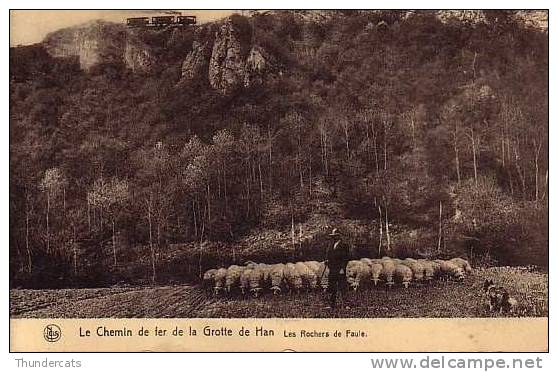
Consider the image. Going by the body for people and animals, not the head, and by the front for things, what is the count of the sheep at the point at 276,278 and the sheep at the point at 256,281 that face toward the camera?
2

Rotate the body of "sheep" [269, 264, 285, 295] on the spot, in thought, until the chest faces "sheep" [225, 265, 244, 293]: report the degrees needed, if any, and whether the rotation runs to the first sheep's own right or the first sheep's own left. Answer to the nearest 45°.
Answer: approximately 90° to the first sheep's own right

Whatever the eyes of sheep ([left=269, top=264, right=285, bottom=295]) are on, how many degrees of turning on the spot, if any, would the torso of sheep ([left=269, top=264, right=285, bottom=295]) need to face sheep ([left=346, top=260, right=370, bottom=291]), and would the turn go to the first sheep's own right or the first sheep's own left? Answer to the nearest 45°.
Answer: approximately 90° to the first sheep's own left

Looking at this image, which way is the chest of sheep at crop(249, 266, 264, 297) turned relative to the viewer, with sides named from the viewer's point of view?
facing the viewer

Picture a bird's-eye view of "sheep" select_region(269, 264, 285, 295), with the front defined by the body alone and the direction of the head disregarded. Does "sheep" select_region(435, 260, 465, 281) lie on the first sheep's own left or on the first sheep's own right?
on the first sheep's own left

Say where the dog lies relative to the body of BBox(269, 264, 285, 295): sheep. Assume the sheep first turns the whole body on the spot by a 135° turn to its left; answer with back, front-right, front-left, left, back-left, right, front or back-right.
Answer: front-right

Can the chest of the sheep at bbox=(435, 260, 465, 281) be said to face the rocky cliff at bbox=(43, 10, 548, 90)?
no

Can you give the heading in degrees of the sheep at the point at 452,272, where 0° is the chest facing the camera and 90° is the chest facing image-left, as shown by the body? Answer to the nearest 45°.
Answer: approximately 315°

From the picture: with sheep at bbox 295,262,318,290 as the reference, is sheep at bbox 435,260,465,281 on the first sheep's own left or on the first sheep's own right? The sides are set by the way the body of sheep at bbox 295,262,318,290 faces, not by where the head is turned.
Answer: on the first sheep's own left
